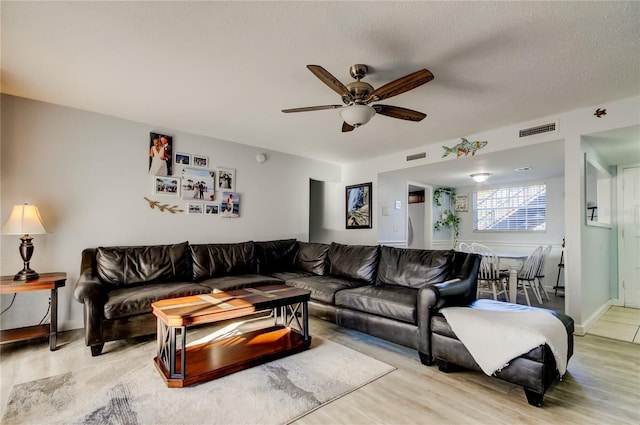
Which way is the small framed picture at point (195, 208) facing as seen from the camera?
toward the camera

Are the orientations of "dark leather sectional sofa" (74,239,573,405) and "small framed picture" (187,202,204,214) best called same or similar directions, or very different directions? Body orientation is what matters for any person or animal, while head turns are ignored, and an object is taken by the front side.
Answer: same or similar directions

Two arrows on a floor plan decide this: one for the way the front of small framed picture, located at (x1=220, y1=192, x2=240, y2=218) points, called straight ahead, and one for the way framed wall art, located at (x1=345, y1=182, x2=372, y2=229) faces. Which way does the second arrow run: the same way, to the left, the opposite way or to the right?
to the right

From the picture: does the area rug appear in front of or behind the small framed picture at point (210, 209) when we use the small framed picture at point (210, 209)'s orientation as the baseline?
in front

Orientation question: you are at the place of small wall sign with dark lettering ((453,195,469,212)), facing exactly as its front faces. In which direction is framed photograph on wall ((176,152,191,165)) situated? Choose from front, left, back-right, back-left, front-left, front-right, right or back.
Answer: front-right

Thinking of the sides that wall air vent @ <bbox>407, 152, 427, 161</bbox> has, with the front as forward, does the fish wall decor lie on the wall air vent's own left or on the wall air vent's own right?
on the wall air vent's own left

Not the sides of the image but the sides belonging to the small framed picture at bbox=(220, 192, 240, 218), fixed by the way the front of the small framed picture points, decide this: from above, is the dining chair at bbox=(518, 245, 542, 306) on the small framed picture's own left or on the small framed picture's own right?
on the small framed picture's own left

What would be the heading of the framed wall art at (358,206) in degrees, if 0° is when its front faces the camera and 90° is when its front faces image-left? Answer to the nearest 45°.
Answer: approximately 45°

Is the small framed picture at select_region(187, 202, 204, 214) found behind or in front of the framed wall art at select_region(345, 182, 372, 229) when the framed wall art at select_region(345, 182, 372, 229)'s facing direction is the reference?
in front

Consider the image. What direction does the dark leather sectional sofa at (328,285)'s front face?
toward the camera

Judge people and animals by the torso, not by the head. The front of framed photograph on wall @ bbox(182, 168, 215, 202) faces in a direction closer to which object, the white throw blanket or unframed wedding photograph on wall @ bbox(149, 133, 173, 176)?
the white throw blanket

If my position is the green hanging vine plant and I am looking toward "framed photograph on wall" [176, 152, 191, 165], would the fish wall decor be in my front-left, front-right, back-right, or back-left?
front-left

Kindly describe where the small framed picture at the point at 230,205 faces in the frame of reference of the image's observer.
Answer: facing the viewer

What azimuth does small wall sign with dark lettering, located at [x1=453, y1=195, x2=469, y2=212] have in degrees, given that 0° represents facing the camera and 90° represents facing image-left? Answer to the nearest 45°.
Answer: approximately 0°
